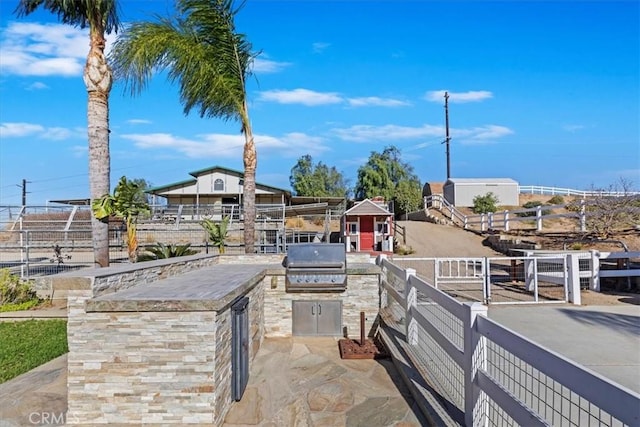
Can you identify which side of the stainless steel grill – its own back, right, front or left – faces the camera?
front

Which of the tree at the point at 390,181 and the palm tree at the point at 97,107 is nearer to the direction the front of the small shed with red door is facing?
the palm tree

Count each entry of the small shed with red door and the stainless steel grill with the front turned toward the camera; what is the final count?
2

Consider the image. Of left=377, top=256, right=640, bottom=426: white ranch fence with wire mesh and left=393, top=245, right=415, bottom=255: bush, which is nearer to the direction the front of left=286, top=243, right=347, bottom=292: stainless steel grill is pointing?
the white ranch fence with wire mesh

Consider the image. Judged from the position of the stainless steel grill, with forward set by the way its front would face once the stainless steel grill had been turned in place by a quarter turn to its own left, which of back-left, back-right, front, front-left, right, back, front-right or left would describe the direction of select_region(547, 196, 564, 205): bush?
front-left

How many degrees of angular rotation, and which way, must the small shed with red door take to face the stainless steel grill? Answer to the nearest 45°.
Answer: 0° — it already faces it

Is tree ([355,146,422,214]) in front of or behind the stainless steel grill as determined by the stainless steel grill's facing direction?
behind

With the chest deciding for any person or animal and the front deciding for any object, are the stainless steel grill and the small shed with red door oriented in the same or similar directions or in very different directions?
same or similar directions

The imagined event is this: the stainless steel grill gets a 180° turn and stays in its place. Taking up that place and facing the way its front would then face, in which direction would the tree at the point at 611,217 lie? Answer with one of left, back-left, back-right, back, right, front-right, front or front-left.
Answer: front-right

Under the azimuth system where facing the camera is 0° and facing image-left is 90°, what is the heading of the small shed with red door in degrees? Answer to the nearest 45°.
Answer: approximately 0°

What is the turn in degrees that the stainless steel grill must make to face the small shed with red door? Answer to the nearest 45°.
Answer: approximately 180°

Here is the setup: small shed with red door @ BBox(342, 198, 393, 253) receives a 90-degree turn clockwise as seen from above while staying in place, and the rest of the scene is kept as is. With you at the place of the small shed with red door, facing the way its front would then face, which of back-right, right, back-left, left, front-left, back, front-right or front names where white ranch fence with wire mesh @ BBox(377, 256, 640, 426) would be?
left

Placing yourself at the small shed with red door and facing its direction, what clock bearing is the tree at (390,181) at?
The tree is roughly at 6 o'clock from the small shed with red door.

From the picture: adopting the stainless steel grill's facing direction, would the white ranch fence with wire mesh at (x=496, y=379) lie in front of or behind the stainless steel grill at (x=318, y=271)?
in front
